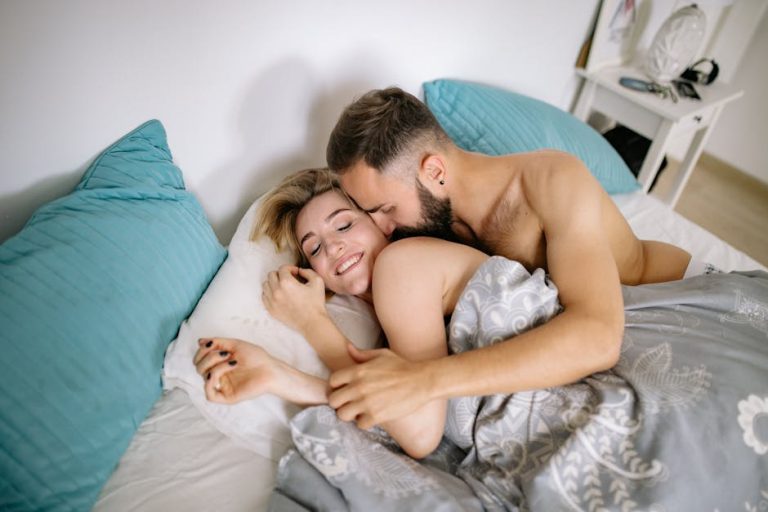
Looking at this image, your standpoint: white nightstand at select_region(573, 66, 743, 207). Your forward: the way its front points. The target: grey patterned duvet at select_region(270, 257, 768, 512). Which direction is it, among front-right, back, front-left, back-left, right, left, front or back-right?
front-right

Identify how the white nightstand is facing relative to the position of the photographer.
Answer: facing the viewer and to the right of the viewer

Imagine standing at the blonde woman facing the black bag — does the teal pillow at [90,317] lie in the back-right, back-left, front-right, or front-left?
back-left

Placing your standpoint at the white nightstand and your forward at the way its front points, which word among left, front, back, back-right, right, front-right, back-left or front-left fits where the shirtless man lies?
front-right

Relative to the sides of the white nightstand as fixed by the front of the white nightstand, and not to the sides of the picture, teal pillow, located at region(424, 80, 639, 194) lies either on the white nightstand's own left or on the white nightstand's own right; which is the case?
on the white nightstand's own right

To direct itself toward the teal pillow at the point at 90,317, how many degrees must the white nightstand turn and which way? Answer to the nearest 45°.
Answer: approximately 45° to its right

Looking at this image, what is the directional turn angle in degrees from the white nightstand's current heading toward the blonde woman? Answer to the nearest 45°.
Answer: approximately 45° to its right
